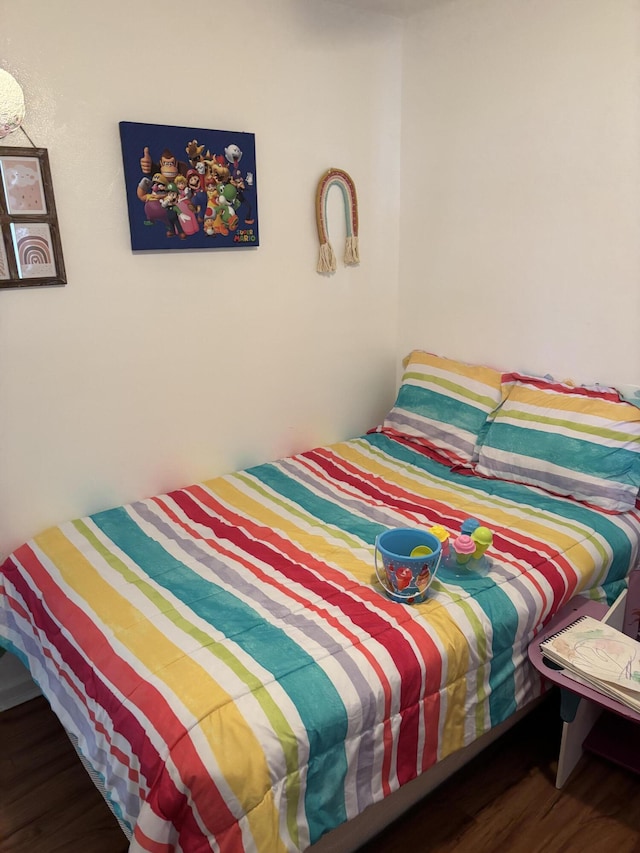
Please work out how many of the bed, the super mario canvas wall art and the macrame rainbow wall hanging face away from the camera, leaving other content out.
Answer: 0

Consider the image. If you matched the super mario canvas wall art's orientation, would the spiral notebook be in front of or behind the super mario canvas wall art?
in front

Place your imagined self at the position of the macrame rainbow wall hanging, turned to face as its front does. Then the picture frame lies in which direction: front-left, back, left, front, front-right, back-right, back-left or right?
right

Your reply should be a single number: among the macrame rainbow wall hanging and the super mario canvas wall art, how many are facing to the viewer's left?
0

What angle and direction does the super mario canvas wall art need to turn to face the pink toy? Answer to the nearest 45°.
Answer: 0° — it already faces it

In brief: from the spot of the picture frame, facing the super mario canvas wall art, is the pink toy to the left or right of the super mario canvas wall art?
right

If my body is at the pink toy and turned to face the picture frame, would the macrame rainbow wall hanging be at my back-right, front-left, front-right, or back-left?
front-right

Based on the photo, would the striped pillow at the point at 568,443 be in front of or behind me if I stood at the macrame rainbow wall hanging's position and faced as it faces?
in front

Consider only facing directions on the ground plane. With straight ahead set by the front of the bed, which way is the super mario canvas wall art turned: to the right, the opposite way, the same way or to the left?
to the left

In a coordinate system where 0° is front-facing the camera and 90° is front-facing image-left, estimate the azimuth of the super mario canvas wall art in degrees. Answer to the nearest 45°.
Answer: approximately 315°

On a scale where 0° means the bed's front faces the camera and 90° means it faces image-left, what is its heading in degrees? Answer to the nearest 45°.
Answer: approximately 45°

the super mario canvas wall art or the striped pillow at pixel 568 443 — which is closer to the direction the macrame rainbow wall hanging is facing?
the striped pillow

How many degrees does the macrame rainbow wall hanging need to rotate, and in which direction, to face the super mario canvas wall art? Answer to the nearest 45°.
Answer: approximately 90° to its right

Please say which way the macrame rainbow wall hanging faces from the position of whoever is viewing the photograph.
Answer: facing the viewer and to the right of the viewer

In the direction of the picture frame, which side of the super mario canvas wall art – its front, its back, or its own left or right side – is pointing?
right

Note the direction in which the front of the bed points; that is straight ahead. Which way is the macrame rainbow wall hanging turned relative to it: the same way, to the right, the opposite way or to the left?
to the left
